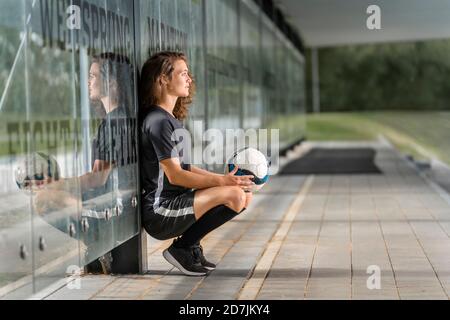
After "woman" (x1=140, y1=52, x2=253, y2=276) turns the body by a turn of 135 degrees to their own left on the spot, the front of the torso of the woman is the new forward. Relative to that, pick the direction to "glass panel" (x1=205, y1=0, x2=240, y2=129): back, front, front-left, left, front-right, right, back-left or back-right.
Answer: front-right

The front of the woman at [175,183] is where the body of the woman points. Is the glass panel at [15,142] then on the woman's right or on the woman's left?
on the woman's right

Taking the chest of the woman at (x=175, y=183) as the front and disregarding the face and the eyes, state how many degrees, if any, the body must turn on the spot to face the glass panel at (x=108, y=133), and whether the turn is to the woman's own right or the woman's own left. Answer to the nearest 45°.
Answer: approximately 135° to the woman's own right

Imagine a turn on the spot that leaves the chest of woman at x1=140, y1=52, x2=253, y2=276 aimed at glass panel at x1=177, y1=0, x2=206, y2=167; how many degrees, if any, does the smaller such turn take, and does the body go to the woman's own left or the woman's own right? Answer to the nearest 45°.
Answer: approximately 90° to the woman's own left

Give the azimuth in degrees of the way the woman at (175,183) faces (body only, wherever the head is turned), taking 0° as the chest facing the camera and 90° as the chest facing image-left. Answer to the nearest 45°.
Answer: approximately 270°

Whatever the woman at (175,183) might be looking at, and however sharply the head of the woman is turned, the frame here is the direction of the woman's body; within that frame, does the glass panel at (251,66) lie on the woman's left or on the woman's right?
on the woman's left

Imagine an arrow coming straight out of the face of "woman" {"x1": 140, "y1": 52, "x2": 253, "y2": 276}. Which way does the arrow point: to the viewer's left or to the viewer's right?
to the viewer's right
